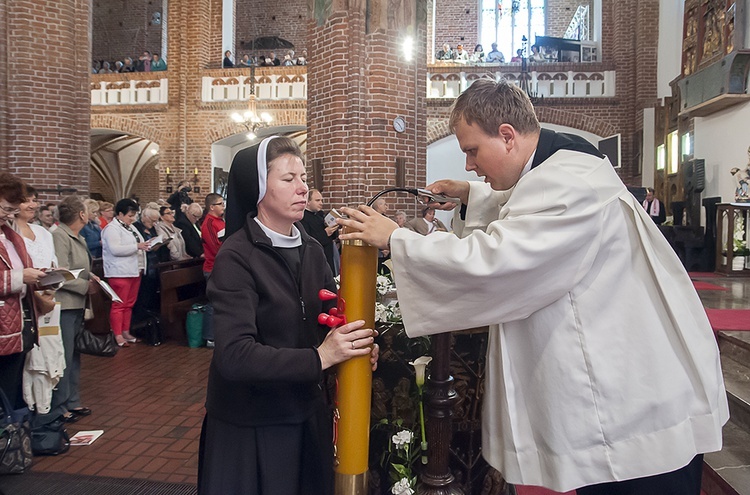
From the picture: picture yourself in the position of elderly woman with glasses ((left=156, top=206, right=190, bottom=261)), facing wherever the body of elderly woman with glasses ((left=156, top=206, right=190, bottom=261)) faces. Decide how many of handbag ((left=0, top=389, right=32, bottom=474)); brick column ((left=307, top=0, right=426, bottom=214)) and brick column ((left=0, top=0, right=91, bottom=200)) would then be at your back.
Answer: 1

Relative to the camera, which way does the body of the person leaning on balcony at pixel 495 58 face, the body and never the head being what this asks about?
toward the camera

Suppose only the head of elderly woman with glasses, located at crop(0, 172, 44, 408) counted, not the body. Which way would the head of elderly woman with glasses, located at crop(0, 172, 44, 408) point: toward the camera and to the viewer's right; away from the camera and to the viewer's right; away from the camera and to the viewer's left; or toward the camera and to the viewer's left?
toward the camera and to the viewer's right

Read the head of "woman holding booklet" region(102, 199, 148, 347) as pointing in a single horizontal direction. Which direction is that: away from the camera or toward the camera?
toward the camera

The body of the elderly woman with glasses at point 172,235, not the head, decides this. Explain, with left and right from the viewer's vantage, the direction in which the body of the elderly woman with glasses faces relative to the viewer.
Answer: facing the viewer and to the right of the viewer

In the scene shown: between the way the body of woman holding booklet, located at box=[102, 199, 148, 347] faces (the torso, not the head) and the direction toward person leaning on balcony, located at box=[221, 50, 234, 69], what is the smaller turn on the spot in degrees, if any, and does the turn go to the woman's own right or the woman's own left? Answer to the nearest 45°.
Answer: approximately 135° to the woman's own left

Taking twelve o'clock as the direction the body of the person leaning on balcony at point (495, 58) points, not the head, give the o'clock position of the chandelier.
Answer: The chandelier is roughly at 2 o'clock from the person leaning on balcony.

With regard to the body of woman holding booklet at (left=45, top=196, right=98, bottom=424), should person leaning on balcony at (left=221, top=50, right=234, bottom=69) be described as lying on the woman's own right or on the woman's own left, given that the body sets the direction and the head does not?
on the woman's own left

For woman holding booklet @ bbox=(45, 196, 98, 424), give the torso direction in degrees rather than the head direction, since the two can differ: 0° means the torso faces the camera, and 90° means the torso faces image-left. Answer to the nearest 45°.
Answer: approximately 270°

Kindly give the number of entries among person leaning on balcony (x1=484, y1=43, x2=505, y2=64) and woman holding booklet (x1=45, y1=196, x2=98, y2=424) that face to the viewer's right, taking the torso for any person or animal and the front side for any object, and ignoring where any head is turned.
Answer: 1

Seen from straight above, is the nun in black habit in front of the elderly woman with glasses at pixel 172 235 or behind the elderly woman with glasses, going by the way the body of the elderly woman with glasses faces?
in front

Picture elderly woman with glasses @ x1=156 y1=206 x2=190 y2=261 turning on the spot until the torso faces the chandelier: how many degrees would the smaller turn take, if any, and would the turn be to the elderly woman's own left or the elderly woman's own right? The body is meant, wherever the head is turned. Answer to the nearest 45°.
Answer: approximately 135° to the elderly woman's own left

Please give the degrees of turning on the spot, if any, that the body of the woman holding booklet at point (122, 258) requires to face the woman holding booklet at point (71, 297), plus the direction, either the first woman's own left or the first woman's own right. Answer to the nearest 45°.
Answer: approximately 45° to the first woman's own right
